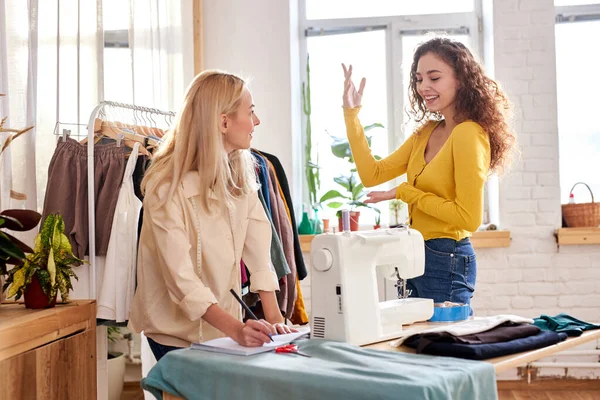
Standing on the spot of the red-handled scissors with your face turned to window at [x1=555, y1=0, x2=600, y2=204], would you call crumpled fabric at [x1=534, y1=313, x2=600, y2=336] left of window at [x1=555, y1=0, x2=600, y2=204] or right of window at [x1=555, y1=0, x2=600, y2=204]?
right

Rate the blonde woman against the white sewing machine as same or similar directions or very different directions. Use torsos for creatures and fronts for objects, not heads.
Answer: very different directions

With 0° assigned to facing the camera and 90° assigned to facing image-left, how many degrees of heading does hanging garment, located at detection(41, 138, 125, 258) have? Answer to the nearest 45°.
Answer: approximately 0°

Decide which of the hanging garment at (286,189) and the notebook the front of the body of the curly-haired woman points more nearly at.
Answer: the notebook

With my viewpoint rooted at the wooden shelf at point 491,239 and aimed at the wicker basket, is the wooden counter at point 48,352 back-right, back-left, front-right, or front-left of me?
back-right

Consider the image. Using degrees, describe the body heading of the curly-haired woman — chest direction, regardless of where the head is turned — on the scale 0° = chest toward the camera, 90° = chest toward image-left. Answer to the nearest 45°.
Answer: approximately 45°

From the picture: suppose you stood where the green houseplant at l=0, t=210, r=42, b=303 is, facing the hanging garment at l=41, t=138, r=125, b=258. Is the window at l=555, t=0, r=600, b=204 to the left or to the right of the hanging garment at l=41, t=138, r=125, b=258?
right

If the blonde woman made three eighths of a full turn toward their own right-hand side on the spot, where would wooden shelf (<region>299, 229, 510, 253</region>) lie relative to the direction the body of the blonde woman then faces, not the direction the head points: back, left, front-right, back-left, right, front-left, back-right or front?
back-right

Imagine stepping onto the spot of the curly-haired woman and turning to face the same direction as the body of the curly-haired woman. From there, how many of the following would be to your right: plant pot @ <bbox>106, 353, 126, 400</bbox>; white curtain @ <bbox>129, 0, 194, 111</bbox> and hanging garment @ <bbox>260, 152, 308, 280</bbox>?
3

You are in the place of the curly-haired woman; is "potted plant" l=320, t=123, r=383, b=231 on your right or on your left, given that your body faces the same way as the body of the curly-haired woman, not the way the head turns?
on your right

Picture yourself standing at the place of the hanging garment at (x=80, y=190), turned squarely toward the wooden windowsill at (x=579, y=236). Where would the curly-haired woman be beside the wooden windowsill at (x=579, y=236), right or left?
right

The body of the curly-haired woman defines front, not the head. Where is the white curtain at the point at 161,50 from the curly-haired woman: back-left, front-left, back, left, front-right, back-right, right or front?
right

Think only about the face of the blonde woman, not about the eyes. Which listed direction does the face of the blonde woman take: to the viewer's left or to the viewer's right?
to the viewer's right

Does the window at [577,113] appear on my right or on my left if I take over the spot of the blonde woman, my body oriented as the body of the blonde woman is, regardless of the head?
on my left
